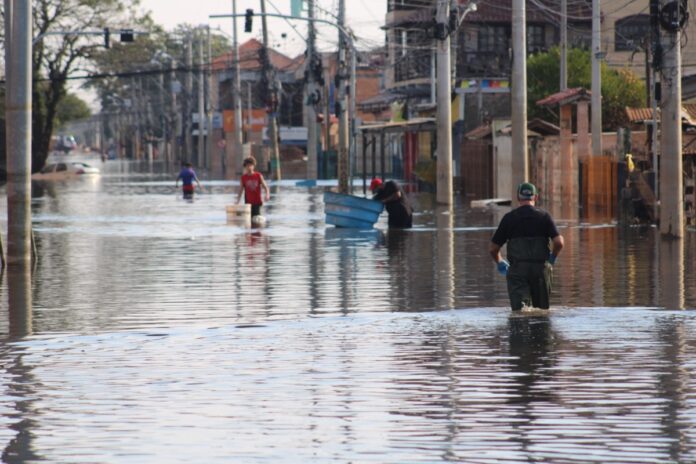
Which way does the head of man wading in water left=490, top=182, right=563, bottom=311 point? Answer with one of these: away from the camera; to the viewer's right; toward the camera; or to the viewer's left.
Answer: away from the camera

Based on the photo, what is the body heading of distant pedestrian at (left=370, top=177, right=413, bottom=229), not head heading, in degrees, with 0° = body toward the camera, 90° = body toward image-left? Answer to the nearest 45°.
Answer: approximately 90°

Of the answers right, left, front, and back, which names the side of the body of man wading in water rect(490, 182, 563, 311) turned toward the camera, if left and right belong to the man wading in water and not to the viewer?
back

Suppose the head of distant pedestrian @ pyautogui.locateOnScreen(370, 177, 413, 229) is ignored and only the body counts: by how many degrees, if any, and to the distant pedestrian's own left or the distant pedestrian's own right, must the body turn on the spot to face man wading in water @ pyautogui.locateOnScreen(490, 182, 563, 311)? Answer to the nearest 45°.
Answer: approximately 90° to the distant pedestrian's own left

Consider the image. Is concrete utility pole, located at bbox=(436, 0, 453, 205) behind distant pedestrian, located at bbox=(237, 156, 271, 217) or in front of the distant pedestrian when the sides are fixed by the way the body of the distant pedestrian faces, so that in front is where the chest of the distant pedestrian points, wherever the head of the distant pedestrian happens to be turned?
behind

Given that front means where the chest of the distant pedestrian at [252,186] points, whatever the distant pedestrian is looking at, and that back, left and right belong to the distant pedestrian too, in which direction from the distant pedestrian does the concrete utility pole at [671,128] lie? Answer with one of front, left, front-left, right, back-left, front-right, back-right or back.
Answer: front-left

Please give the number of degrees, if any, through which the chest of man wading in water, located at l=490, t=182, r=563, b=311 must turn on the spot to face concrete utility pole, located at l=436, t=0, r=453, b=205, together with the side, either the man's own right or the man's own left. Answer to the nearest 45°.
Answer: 0° — they already face it

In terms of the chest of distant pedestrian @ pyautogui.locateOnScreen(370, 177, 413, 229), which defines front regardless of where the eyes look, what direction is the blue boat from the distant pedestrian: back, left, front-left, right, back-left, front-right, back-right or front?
front-right

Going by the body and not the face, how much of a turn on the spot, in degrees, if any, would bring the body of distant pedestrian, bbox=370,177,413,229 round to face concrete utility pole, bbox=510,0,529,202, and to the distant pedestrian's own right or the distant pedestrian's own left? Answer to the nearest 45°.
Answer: approximately 135° to the distant pedestrian's own right

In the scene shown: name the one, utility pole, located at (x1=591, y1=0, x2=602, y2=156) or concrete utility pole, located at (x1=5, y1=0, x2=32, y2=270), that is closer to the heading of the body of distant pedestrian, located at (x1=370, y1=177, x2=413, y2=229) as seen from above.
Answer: the concrete utility pole

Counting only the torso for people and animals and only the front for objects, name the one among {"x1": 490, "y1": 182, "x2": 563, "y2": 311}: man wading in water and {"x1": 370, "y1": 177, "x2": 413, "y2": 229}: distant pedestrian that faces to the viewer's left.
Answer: the distant pedestrian

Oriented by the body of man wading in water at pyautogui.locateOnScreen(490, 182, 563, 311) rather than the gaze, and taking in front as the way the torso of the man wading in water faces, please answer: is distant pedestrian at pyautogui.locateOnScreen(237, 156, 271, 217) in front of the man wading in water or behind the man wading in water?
in front

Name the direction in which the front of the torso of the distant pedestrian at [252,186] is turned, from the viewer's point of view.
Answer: toward the camera

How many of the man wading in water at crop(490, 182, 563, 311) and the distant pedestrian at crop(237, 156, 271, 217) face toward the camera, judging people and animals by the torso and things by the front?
1
